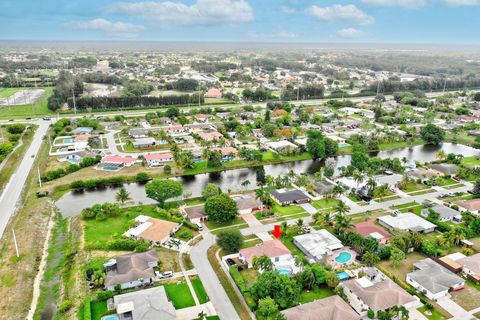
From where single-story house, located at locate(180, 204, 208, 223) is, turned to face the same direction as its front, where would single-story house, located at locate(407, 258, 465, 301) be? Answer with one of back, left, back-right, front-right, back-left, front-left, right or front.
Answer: front

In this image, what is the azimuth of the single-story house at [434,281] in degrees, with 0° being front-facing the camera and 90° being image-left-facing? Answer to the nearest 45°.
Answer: approximately 315°

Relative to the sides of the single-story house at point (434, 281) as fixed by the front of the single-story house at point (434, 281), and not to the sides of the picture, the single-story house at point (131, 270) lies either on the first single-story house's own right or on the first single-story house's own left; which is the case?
on the first single-story house's own right

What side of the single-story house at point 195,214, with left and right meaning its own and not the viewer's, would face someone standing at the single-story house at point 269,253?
front

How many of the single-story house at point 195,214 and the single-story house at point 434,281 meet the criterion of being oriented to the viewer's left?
0

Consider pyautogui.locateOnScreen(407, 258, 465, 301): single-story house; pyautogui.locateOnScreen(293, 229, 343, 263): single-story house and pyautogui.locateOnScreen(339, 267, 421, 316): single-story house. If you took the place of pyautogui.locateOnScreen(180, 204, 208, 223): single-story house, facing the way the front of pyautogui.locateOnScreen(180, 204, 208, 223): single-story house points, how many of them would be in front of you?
3

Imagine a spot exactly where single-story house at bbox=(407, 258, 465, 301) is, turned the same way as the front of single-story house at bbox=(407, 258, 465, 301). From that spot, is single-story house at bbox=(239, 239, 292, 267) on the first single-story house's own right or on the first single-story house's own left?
on the first single-story house's own right

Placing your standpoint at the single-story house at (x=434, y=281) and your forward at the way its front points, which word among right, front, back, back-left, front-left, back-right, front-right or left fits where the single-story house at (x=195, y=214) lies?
back-right

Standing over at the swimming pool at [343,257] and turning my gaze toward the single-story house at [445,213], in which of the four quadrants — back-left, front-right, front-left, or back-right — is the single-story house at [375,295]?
back-right

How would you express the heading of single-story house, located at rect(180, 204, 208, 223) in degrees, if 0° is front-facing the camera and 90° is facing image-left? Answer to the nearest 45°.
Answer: approximately 315°

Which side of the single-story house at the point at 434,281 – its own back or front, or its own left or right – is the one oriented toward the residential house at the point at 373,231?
back

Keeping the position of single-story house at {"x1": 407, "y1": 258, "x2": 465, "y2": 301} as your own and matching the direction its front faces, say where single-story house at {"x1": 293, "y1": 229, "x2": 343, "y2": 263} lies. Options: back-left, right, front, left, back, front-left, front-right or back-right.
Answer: back-right

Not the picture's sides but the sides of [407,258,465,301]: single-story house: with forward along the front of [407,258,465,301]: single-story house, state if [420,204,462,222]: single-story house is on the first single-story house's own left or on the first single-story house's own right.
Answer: on the first single-story house's own left

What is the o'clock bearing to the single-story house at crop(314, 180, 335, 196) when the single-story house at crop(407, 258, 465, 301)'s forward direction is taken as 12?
the single-story house at crop(314, 180, 335, 196) is roughly at 6 o'clock from the single-story house at crop(407, 258, 465, 301).

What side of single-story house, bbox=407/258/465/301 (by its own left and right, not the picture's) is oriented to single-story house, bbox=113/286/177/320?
right

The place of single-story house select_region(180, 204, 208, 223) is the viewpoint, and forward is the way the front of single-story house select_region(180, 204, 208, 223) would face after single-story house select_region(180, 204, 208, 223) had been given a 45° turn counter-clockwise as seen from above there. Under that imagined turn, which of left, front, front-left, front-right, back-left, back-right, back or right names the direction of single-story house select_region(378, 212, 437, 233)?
front

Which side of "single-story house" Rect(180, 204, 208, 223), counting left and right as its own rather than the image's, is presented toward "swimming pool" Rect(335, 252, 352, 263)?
front

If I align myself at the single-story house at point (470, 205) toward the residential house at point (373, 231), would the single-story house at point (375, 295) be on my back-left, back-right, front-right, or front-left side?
front-left

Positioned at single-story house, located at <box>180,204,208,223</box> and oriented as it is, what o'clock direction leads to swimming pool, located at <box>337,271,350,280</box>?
The swimming pool is roughly at 12 o'clock from the single-story house.
